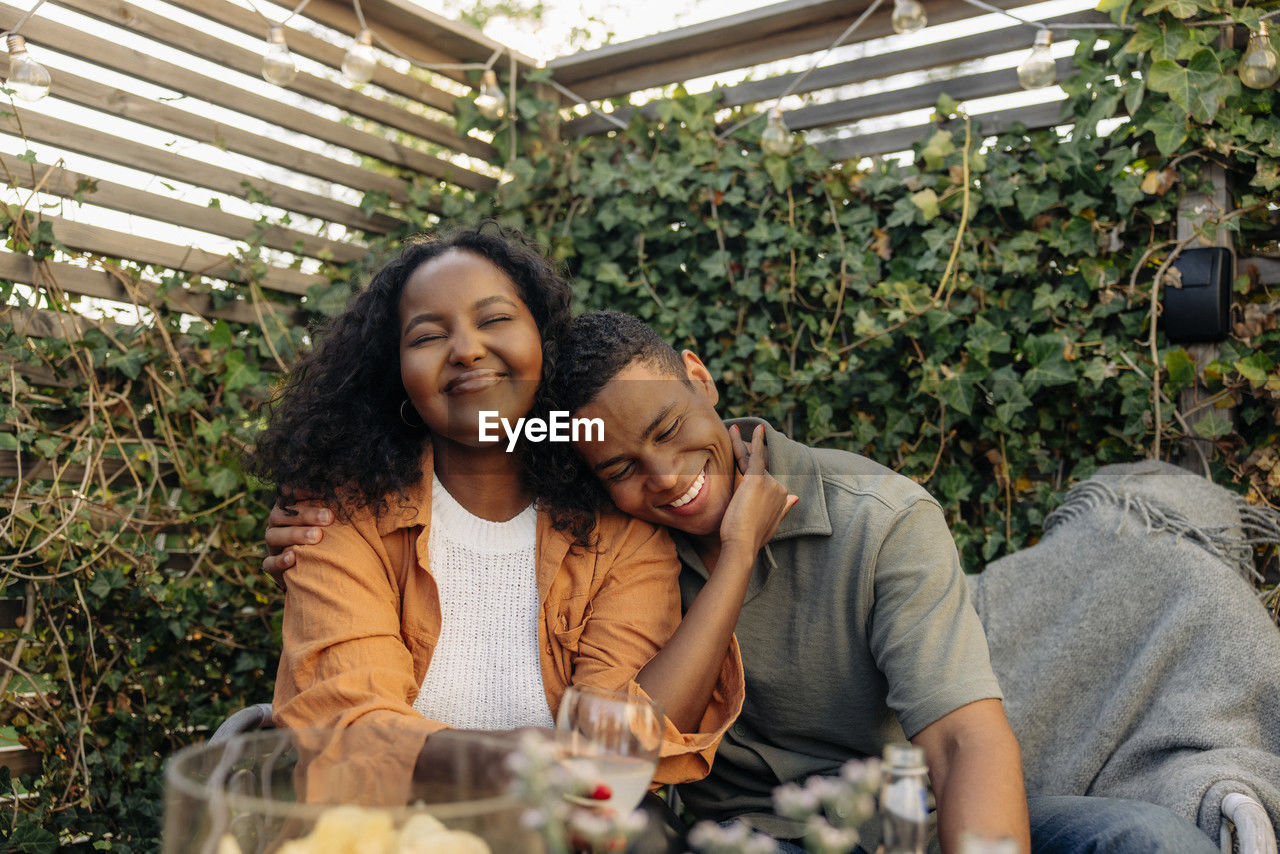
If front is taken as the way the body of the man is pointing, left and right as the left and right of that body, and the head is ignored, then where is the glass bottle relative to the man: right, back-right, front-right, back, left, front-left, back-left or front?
front-left

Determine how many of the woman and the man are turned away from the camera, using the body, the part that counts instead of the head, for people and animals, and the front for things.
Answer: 0

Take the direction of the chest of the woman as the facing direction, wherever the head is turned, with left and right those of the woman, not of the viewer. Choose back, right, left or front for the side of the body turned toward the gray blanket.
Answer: left

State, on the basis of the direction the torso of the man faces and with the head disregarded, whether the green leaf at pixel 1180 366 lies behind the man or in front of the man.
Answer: behind

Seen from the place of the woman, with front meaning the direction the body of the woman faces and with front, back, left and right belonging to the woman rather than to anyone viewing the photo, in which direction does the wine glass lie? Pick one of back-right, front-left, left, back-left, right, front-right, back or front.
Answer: front

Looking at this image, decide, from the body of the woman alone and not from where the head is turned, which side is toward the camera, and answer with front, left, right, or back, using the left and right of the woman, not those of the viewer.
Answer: front

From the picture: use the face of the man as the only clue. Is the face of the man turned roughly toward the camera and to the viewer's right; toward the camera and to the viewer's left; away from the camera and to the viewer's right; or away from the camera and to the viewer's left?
toward the camera and to the viewer's left

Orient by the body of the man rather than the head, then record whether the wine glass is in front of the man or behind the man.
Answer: in front

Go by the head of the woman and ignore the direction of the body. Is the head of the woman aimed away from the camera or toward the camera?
toward the camera

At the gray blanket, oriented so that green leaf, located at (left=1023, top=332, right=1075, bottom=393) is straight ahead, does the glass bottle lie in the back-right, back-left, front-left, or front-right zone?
back-left

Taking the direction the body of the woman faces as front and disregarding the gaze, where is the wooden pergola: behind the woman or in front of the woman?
behind

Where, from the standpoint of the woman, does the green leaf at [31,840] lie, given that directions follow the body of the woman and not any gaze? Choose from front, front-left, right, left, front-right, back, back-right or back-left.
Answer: back-right
